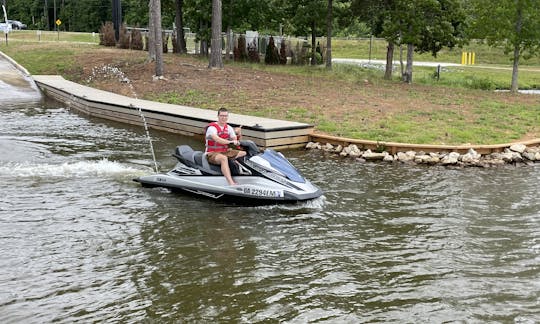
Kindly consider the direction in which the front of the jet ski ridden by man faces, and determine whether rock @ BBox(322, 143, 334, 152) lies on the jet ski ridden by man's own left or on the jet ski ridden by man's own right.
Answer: on the jet ski ridden by man's own left

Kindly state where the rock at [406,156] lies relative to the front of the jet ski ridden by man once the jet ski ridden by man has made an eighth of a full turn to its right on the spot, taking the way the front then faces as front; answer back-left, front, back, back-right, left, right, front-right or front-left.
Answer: back-left

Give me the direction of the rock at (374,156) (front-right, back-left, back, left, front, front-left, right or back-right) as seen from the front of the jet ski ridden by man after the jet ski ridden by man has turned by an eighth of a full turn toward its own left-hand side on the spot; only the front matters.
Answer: front-left

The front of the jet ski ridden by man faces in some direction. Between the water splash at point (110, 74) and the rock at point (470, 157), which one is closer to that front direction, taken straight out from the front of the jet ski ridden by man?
the rock

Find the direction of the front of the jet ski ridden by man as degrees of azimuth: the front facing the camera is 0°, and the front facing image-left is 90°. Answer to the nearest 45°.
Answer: approximately 315°

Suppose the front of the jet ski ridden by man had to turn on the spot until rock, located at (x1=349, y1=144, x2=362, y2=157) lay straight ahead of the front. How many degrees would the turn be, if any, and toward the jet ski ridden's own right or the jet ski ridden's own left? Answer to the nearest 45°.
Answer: approximately 90° to the jet ski ridden's own left

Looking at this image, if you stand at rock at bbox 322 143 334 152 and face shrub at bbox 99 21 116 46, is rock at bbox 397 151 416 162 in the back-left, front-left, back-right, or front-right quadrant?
back-right

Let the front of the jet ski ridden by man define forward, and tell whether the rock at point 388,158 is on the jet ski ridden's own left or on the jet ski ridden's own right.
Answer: on the jet ski ridden's own left

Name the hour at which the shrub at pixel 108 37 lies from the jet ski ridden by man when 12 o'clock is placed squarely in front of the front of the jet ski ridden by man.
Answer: The shrub is roughly at 7 o'clock from the jet ski ridden by man.

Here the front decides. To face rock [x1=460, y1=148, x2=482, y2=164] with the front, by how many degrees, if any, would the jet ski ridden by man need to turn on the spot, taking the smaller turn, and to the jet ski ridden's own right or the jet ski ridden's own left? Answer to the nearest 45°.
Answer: approximately 90° to the jet ski ridden's own left
